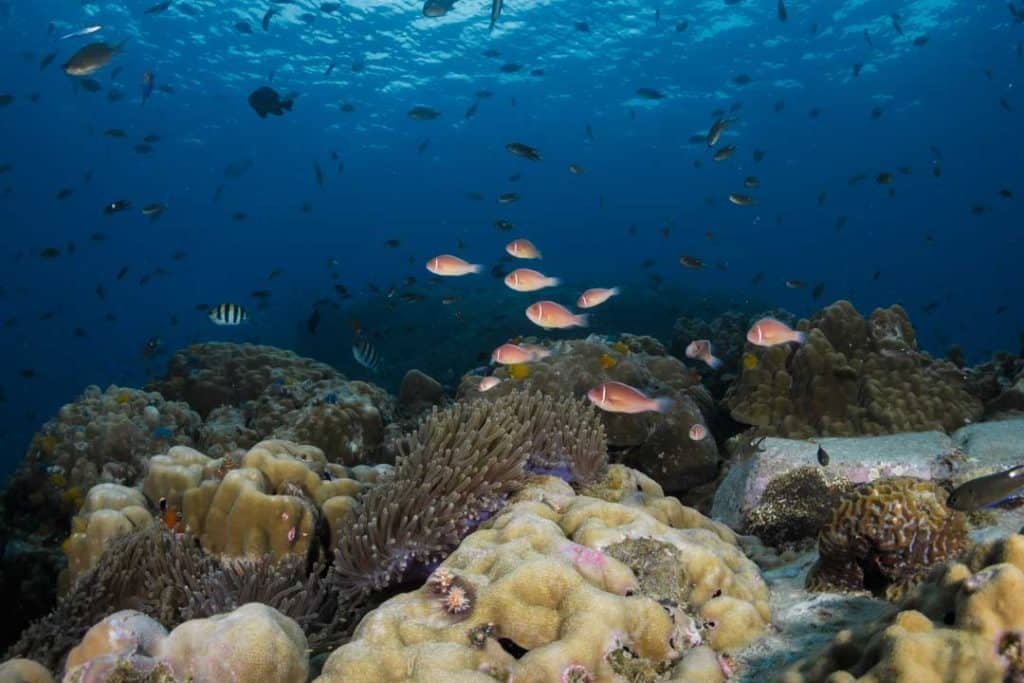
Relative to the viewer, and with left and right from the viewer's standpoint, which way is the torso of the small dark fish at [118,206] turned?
facing to the left of the viewer

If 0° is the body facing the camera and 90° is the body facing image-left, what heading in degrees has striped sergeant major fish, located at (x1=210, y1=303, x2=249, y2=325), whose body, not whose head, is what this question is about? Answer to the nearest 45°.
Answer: approximately 90°

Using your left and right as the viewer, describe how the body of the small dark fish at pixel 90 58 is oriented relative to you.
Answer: facing to the left of the viewer

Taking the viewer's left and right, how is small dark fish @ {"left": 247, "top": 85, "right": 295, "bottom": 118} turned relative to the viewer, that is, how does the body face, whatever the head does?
facing to the left of the viewer

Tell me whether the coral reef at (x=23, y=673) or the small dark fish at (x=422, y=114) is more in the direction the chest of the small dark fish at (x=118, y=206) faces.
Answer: the coral reef

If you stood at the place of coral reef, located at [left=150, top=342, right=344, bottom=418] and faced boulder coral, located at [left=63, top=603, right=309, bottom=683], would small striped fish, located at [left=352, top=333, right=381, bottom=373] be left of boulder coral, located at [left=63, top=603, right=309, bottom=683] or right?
left

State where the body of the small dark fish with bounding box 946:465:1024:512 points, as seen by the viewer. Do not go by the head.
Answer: to the viewer's left

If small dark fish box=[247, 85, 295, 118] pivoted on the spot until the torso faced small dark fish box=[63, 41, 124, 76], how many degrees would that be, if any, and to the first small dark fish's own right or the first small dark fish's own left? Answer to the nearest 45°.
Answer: approximately 45° to the first small dark fish's own left
